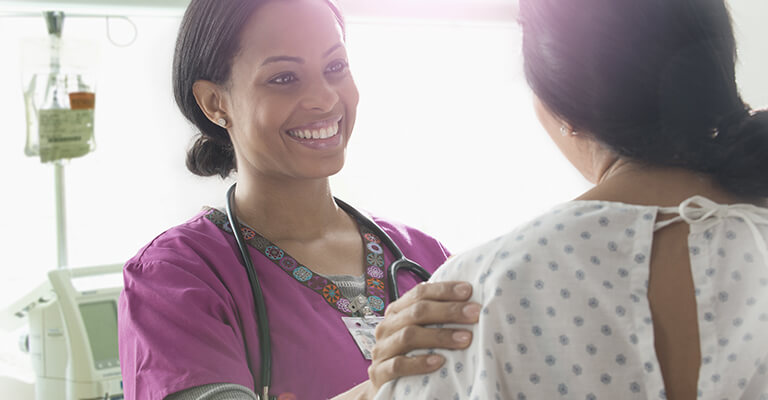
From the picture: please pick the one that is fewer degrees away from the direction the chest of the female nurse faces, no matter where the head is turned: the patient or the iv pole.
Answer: the patient

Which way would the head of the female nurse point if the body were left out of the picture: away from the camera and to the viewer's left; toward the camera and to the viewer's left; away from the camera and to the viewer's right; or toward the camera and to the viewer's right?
toward the camera and to the viewer's right

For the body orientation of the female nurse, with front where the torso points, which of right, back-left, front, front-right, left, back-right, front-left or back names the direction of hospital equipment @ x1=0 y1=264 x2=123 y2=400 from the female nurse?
back

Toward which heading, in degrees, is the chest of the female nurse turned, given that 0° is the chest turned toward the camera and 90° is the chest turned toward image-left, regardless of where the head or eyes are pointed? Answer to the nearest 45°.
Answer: approximately 315°

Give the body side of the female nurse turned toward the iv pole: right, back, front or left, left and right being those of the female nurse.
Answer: back

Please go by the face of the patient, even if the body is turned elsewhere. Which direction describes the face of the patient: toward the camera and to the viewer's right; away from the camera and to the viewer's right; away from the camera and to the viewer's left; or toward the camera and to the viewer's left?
away from the camera and to the viewer's left

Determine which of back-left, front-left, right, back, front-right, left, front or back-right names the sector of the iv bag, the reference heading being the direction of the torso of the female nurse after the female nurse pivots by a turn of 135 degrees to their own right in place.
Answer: front-right
